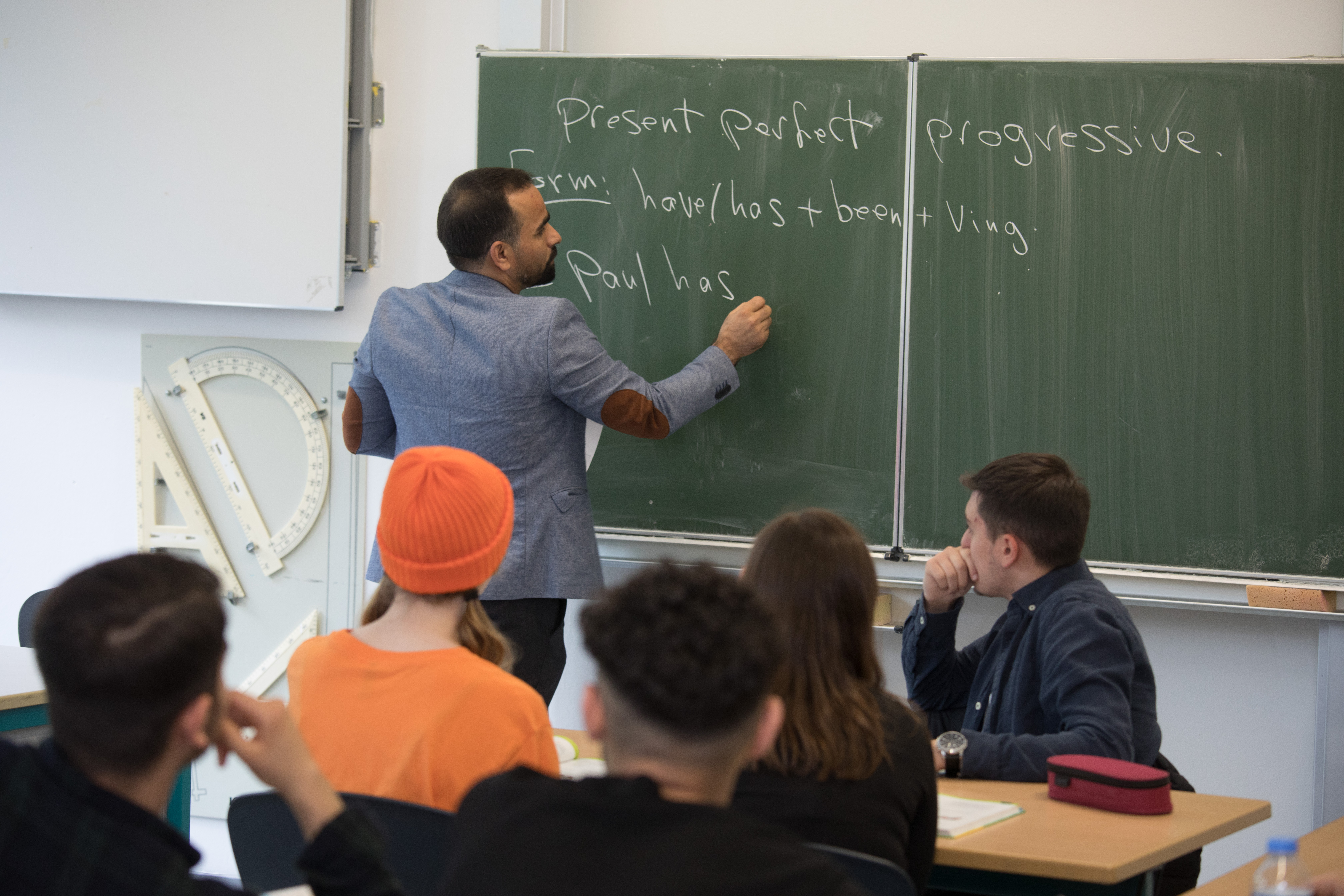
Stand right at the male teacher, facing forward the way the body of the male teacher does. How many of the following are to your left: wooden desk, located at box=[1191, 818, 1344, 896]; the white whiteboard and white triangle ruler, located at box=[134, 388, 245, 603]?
2

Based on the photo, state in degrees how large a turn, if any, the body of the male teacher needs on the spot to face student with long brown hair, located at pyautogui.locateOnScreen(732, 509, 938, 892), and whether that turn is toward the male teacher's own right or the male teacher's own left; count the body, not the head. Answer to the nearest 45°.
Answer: approximately 135° to the male teacher's own right

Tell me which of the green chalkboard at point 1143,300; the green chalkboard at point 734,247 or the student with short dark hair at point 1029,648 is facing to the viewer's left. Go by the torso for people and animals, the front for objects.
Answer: the student with short dark hair

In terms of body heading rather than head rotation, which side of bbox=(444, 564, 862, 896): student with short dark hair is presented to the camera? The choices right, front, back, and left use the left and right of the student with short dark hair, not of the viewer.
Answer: back

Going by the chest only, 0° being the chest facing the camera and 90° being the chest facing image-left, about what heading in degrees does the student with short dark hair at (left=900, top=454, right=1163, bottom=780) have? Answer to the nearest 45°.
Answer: approximately 90°

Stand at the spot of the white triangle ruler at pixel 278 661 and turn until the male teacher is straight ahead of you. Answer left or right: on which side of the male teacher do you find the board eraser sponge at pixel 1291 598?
left

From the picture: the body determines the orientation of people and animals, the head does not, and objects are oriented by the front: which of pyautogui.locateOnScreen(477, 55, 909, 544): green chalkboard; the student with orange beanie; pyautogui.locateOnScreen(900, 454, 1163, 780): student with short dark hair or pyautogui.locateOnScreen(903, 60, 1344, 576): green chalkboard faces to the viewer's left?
the student with short dark hair

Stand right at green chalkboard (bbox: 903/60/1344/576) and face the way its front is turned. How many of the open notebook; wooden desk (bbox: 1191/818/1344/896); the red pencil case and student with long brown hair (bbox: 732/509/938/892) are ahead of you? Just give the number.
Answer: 4

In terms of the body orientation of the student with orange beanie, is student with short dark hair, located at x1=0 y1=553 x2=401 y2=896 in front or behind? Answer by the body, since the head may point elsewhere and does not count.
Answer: behind

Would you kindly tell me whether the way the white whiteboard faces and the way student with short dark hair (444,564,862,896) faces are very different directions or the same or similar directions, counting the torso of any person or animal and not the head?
very different directions

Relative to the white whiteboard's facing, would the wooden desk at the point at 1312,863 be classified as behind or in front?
in front

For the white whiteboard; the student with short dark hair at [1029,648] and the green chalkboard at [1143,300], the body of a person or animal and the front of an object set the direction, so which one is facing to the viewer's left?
the student with short dark hair

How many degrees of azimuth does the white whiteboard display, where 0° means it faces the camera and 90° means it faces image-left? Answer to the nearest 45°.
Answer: approximately 0°

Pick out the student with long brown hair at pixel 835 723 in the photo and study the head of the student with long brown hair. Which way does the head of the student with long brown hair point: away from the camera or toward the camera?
away from the camera

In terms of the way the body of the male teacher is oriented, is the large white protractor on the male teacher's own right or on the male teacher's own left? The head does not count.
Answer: on the male teacher's own left

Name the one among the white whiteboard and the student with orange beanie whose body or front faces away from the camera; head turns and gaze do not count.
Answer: the student with orange beanie

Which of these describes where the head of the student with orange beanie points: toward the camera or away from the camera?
away from the camera
